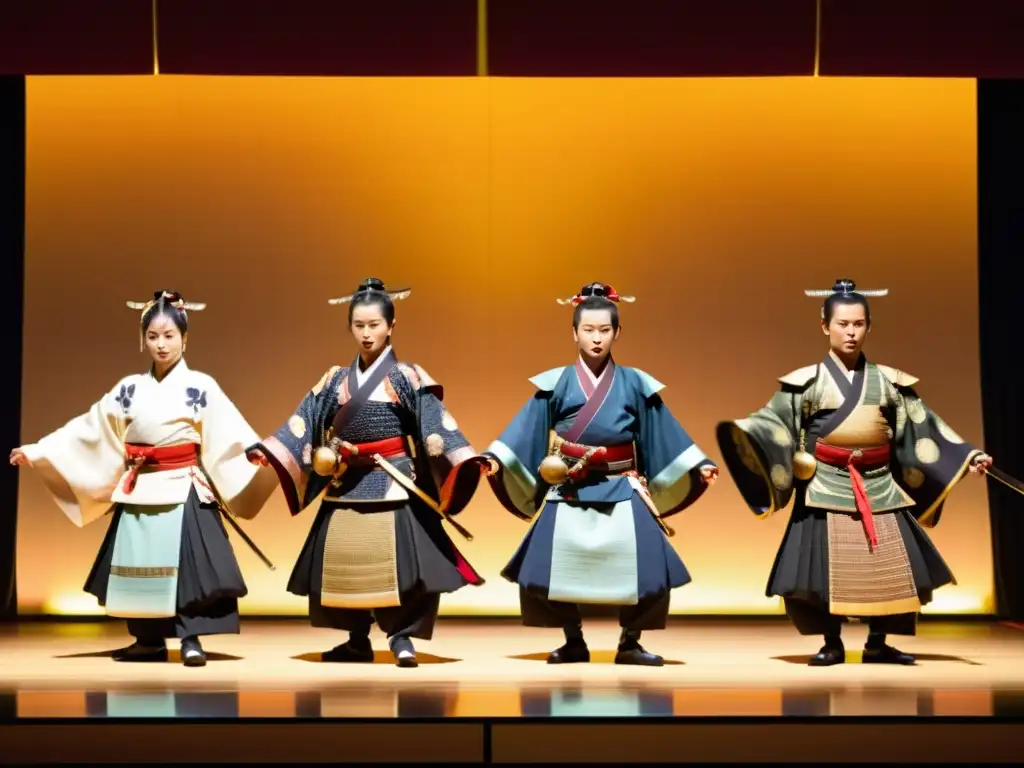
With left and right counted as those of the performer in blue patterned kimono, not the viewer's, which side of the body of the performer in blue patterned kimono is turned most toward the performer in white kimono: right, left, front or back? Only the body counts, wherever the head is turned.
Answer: right

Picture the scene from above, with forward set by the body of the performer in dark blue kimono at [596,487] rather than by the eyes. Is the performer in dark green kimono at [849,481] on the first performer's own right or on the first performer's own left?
on the first performer's own left

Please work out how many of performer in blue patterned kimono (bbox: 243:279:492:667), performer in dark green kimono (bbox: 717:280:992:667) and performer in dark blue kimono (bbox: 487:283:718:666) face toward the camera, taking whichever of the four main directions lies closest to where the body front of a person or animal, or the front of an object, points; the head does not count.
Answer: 3

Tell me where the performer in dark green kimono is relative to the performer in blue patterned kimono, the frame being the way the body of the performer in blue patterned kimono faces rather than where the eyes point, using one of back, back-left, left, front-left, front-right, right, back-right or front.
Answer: left

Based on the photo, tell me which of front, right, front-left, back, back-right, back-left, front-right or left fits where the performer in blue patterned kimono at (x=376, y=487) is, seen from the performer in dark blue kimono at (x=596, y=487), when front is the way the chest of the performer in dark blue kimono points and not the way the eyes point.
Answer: right

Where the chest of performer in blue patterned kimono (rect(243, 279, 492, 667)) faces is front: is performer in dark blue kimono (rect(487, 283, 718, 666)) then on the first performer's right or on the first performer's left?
on the first performer's left

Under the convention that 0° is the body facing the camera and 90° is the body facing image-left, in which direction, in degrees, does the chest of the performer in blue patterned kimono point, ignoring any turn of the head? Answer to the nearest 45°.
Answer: approximately 0°

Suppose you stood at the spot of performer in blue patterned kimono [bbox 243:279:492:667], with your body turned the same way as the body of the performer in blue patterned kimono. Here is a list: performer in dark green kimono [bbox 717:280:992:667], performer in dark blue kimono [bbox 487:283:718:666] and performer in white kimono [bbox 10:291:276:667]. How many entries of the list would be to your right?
1
